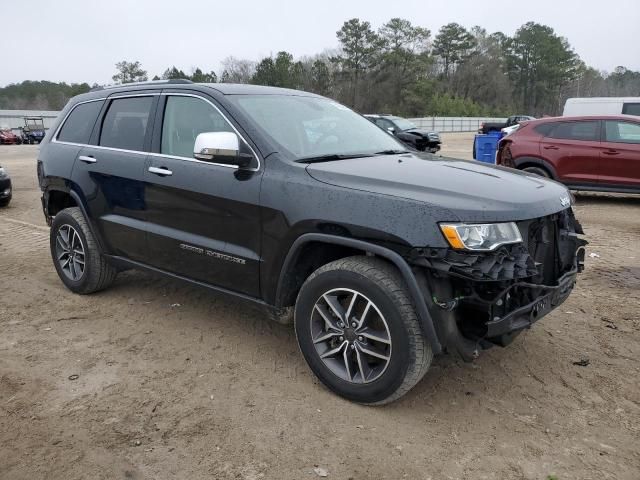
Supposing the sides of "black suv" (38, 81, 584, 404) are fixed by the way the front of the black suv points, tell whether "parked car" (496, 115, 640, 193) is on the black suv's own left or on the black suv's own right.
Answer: on the black suv's own left

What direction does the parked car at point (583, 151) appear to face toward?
to the viewer's right

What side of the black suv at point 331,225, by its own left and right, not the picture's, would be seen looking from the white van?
left

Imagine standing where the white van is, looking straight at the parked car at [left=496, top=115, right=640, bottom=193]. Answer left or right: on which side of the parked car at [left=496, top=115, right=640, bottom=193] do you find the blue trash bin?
right

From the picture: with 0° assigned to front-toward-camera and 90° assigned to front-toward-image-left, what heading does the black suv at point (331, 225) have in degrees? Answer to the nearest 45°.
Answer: approximately 315°

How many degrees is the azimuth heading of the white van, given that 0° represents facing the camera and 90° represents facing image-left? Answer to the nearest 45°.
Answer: approximately 270°

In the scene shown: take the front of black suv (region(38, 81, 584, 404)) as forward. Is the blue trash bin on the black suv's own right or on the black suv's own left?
on the black suv's own left

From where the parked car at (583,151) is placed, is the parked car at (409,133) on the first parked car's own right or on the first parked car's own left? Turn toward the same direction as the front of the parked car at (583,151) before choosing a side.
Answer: on the first parked car's own left

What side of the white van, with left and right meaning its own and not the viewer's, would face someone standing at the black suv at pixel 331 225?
right

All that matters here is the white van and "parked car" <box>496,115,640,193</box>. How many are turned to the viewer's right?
2
